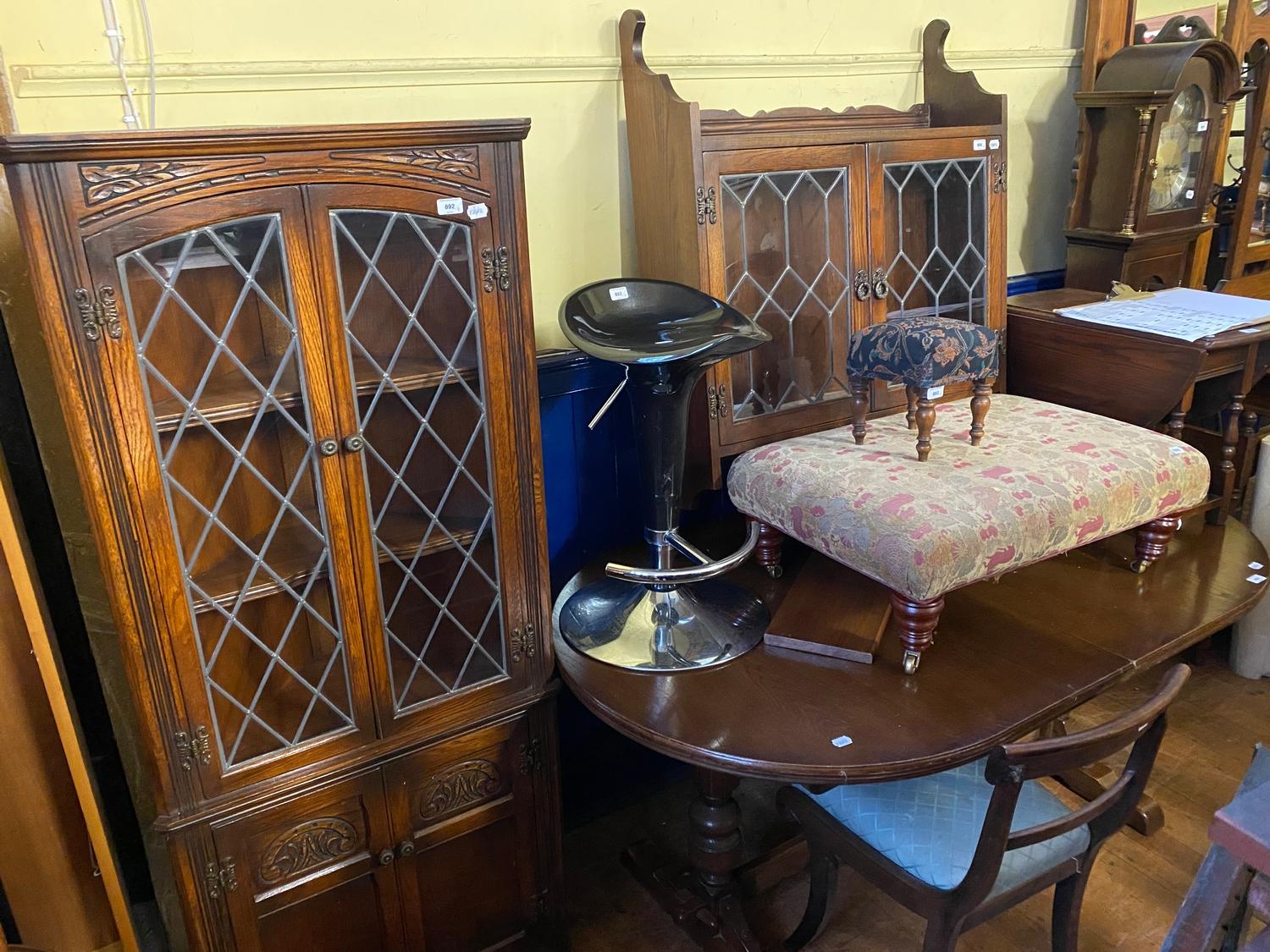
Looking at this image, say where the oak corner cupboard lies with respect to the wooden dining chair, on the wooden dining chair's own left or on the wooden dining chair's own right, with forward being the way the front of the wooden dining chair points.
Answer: on the wooden dining chair's own left

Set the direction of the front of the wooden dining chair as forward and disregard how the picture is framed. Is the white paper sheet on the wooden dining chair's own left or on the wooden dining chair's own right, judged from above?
on the wooden dining chair's own right

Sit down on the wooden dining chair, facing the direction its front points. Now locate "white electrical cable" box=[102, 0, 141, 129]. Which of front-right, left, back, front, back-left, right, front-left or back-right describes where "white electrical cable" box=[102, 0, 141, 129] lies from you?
front-left

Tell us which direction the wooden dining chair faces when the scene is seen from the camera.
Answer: facing away from the viewer and to the left of the viewer

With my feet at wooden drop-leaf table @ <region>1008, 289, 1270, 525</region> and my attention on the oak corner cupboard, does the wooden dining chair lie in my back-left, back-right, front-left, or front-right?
front-left

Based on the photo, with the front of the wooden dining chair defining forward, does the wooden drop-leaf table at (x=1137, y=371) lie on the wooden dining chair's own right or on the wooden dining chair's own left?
on the wooden dining chair's own right

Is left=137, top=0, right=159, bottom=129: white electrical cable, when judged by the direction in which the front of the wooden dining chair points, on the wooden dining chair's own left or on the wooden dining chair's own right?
on the wooden dining chair's own left
